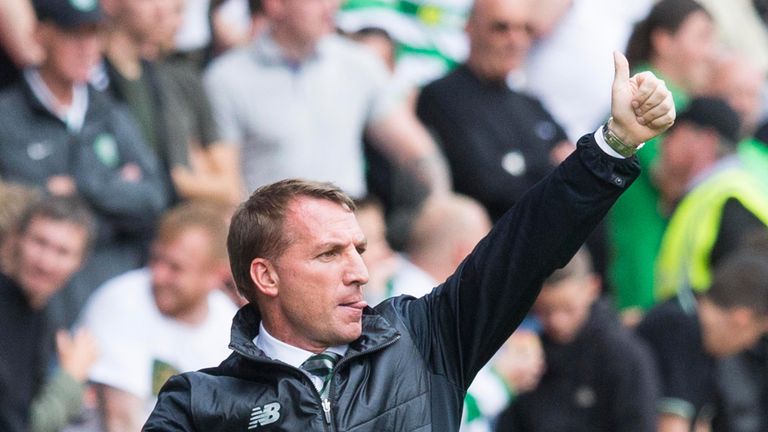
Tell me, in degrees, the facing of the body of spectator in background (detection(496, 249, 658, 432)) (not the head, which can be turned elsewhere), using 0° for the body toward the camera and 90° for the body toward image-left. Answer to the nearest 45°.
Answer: approximately 45°

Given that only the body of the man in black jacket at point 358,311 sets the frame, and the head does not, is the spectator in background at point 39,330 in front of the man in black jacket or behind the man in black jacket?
behind

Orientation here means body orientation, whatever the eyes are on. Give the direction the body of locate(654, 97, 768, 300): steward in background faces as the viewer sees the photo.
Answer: to the viewer's left

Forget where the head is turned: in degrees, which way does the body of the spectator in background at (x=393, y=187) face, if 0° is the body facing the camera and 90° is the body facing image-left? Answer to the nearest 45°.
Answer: approximately 0°

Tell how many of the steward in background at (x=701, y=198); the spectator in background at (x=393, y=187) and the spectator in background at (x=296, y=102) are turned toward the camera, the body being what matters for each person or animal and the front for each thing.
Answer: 2

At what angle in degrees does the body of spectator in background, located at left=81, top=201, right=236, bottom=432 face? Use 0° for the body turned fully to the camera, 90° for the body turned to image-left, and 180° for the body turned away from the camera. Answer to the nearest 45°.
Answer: approximately 45°
